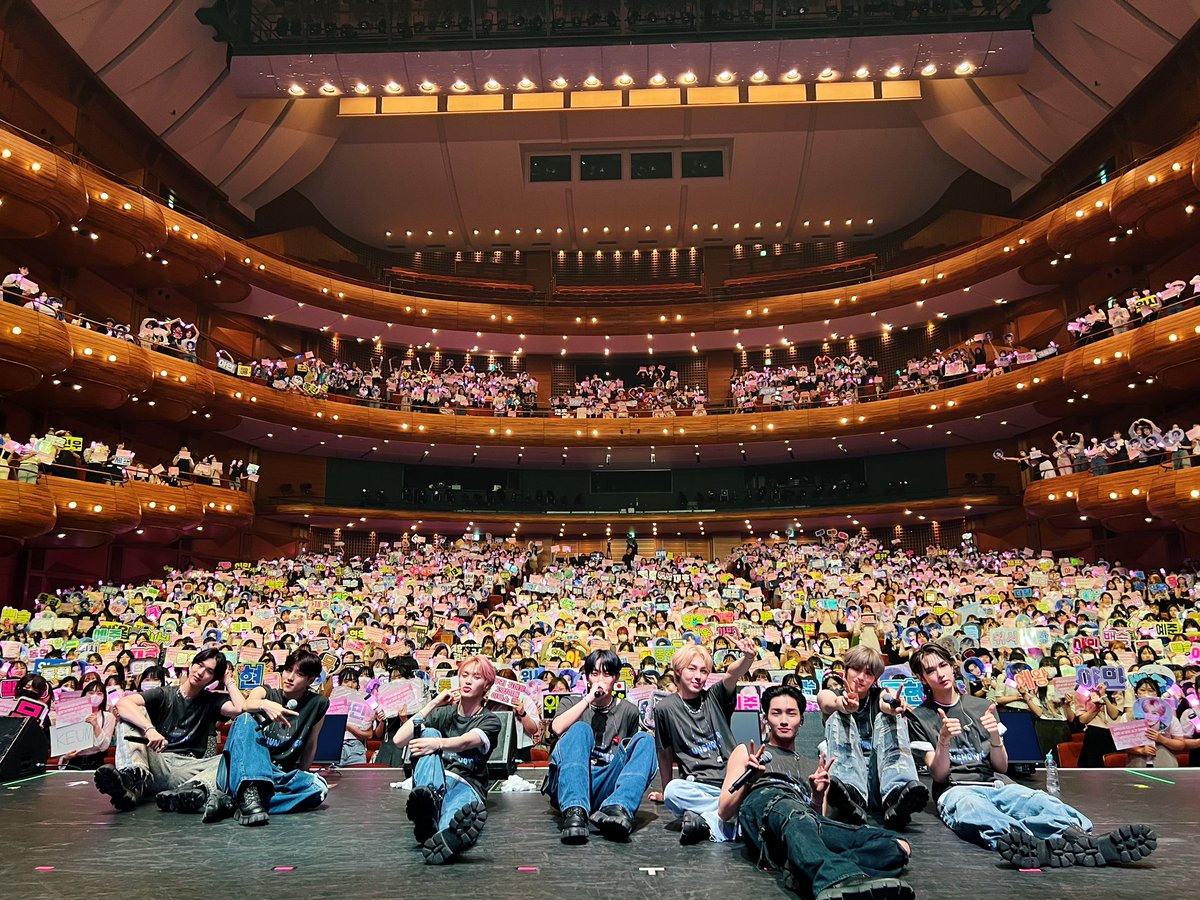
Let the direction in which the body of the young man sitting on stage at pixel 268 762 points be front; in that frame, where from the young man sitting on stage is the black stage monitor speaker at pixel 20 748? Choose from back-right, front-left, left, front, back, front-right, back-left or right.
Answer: right

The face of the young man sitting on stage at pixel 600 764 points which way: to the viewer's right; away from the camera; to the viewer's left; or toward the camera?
toward the camera

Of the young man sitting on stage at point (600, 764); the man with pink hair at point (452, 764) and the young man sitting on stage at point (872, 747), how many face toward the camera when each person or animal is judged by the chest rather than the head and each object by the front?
3

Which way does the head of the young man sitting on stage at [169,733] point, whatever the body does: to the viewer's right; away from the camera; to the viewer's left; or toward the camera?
toward the camera

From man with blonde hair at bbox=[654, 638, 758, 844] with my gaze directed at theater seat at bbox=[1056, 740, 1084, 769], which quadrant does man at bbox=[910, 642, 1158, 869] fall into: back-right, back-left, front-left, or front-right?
front-right

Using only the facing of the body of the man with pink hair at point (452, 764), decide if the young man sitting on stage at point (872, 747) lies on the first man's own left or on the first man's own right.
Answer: on the first man's own left

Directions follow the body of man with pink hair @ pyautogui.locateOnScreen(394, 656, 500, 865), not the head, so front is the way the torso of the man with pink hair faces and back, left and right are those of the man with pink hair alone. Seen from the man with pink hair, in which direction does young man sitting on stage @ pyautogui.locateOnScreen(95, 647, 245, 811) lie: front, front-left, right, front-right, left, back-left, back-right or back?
back-right

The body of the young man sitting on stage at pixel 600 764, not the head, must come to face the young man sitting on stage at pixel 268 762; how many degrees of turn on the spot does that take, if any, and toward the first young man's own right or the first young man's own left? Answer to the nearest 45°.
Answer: approximately 90° to the first young man's own right

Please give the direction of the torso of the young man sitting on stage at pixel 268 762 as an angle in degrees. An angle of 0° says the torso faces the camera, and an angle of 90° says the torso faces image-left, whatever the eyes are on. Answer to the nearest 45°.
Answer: approximately 45°

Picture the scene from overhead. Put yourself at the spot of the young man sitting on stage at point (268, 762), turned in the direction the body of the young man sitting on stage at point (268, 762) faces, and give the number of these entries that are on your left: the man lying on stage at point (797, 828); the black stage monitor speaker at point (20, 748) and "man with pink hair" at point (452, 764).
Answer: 2

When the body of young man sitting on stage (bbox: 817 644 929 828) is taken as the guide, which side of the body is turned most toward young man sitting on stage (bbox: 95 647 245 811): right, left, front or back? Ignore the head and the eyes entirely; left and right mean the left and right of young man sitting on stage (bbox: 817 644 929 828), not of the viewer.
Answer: right

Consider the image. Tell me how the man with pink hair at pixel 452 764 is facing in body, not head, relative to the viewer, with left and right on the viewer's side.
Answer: facing the viewer

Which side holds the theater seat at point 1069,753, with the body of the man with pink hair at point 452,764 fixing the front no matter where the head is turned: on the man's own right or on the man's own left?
on the man's own left

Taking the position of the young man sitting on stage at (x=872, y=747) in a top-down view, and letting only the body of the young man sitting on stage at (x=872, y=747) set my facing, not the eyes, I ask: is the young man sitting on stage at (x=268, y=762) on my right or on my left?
on my right

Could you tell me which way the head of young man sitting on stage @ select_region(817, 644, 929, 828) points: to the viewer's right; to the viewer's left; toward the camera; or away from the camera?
toward the camera

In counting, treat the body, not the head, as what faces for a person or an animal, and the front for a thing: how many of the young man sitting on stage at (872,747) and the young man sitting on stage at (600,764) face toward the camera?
2

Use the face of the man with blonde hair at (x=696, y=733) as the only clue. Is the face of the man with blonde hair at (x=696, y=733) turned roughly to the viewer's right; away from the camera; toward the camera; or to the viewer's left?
toward the camera
